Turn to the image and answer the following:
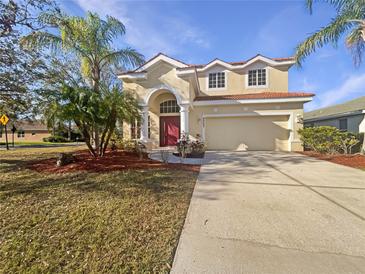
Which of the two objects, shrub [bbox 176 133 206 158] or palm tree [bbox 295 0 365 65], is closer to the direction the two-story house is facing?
the shrub

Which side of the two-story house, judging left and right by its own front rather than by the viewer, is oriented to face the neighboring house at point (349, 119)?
left

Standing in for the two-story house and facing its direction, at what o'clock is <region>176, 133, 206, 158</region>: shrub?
The shrub is roughly at 1 o'clock from the two-story house.

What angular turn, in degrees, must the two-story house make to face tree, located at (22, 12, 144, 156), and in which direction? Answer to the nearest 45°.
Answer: approximately 45° to its right

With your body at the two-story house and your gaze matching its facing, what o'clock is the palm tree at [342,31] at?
The palm tree is roughly at 10 o'clock from the two-story house.

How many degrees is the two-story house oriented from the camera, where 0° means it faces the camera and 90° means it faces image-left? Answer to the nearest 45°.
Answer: approximately 0°

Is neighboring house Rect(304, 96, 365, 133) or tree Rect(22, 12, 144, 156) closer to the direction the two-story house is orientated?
the tree

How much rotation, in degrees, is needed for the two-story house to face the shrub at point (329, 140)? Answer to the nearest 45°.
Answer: approximately 90° to its left
